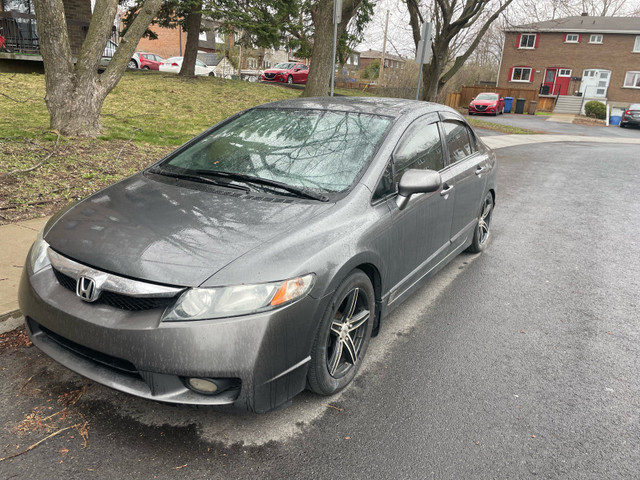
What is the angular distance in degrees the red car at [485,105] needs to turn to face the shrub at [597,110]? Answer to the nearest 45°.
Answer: approximately 90° to its left

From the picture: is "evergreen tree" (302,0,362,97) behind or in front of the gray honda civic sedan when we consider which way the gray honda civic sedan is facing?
behind

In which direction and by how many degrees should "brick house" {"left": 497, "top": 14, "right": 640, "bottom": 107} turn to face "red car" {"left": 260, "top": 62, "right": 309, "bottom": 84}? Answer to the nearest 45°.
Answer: approximately 45° to its right

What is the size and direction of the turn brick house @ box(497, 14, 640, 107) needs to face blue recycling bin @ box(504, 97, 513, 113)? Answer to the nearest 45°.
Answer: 0° — it already faces it

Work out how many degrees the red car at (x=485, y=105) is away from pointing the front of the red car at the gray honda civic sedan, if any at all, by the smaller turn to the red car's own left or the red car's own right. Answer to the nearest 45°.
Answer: approximately 45° to the red car's own left

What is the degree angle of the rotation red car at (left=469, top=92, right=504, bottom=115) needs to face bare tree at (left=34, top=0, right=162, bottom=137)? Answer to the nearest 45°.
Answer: approximately 45° to its left

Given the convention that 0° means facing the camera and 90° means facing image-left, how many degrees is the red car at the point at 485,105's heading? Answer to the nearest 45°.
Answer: approximately 45°

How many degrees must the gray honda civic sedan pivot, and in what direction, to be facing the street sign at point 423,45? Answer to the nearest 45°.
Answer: approximately 135° to its right

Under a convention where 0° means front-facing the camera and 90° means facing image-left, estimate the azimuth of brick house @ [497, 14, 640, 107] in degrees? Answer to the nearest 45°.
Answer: approximately 0°
